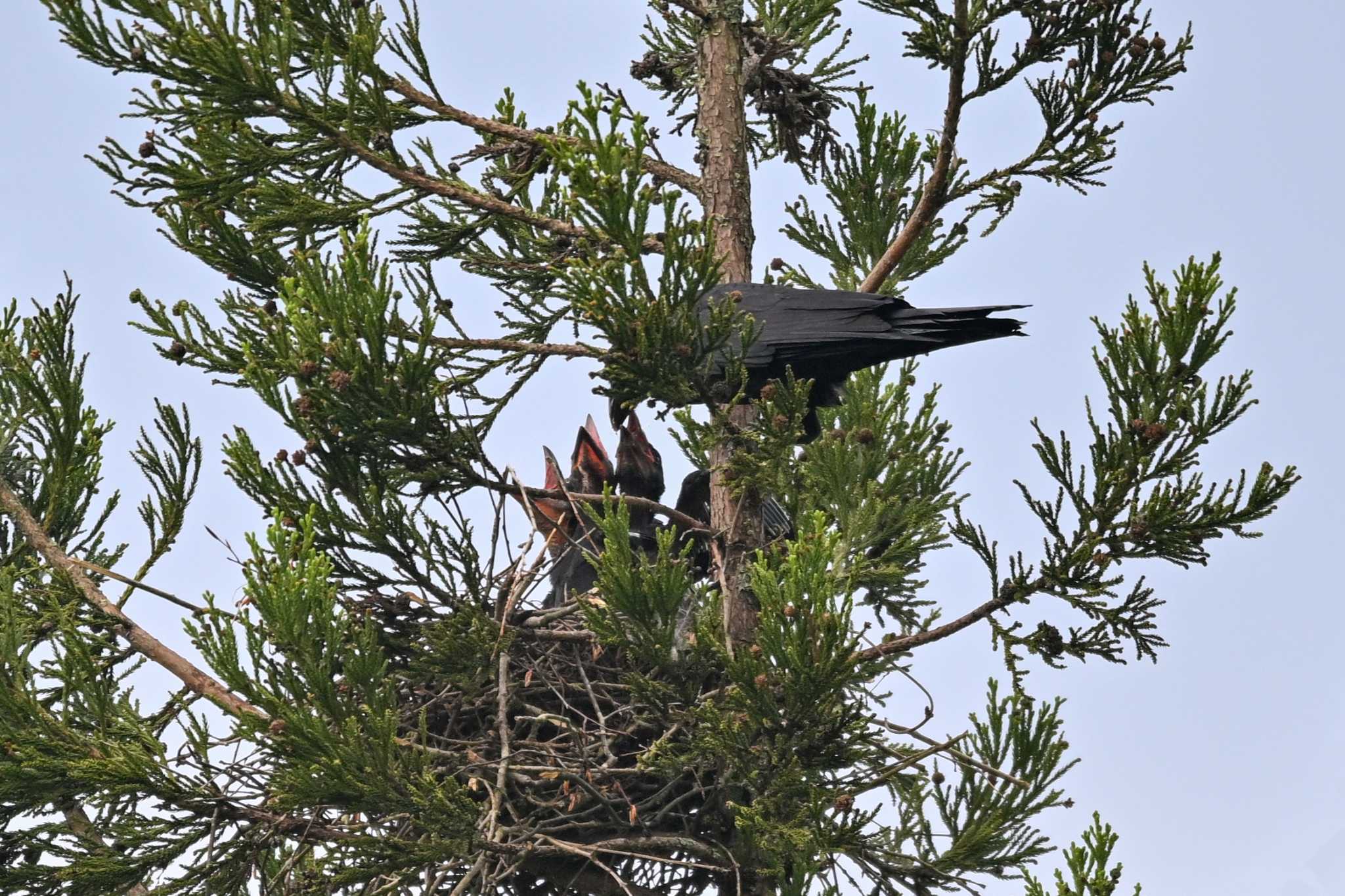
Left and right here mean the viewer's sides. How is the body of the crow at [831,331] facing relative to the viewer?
facing to the left of the viewer

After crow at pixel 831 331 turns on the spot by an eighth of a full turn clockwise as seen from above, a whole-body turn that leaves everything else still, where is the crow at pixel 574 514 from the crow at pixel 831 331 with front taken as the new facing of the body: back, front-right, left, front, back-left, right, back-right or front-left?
front
